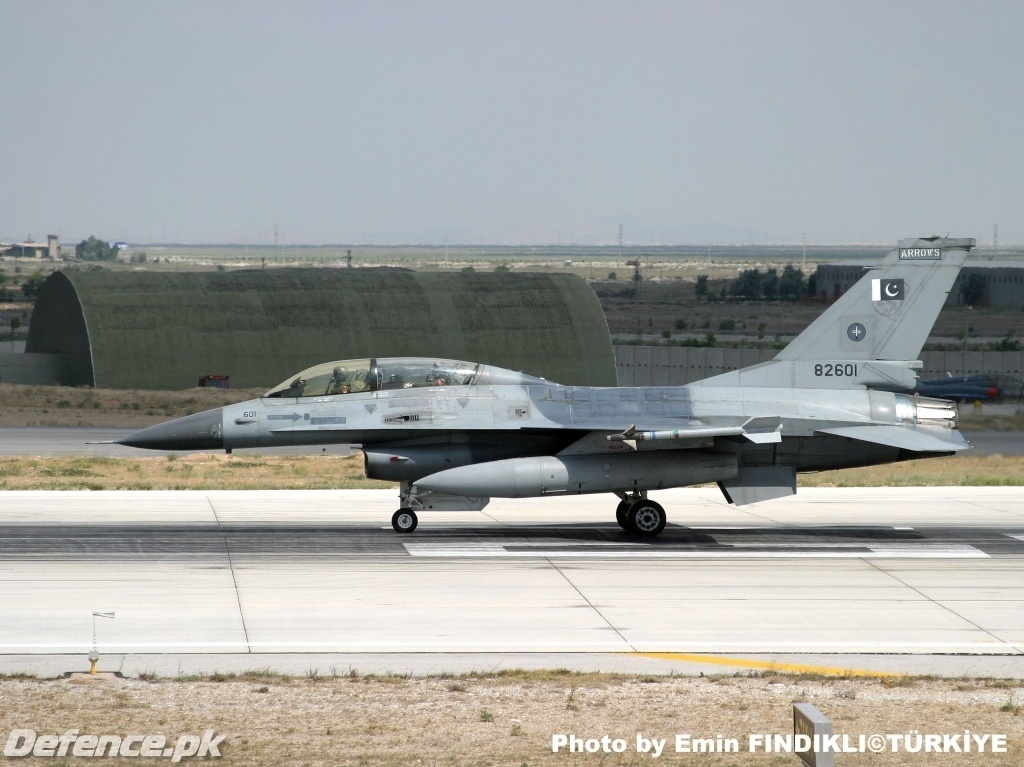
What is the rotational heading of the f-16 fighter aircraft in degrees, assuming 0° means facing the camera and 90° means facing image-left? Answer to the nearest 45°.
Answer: approximately 90°

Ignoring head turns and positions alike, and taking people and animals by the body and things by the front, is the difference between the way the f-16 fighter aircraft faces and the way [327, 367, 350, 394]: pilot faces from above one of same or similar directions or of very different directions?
same or similar directions

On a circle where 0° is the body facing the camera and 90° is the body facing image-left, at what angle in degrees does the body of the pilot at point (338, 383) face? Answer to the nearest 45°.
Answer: approximately 90°
